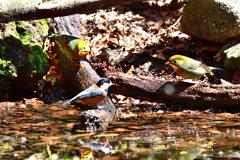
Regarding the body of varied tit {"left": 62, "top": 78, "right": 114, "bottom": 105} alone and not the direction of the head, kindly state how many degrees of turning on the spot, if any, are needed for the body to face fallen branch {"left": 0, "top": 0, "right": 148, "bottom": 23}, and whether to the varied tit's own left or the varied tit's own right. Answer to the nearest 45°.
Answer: approximately 135° to the varied tit's own left

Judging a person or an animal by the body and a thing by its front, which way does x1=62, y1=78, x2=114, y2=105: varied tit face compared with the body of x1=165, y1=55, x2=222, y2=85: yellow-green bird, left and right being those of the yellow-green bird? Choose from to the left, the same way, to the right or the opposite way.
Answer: the opposite way

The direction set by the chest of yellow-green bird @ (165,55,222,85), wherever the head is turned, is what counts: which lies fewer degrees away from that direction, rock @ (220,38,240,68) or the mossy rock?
the mossy rock

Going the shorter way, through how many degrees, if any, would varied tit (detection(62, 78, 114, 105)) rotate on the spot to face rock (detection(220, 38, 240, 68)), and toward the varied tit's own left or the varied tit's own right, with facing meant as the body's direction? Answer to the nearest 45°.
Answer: approximately 45° to the varied tit's own left

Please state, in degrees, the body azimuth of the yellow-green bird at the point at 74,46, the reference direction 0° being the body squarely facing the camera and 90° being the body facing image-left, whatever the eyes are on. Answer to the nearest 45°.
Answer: approximately 315°

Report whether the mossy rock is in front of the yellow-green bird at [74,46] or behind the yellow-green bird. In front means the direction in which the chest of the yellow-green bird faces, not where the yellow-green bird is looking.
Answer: behind

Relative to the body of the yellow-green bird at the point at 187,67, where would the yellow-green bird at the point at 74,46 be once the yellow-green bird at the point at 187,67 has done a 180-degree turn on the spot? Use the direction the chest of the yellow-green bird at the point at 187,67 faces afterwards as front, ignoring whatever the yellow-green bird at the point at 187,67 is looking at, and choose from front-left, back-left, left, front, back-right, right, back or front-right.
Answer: back

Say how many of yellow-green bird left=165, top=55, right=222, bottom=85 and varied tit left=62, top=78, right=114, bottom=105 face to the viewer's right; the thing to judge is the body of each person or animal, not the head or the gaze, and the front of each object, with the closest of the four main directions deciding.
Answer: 1

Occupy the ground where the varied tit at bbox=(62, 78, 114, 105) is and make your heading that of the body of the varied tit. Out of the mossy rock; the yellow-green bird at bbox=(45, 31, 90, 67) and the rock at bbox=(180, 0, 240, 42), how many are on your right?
0

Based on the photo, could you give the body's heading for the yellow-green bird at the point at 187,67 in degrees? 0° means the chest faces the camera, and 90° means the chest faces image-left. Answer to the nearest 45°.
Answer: approximately 90°

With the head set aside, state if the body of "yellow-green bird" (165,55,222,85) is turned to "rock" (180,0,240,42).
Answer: no

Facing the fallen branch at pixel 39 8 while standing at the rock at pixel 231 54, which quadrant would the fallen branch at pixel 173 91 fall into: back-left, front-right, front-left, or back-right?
front-left

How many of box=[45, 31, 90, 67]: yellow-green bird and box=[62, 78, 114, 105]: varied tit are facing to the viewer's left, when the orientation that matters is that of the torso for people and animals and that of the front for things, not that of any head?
0

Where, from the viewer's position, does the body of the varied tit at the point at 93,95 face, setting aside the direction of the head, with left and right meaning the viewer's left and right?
facing to the right of the viewer
